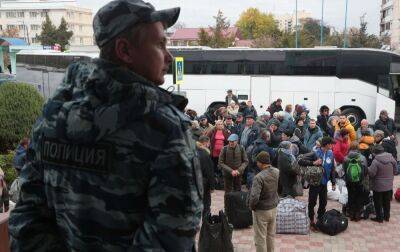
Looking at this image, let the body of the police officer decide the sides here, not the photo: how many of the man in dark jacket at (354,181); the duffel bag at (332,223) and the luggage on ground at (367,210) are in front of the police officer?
3

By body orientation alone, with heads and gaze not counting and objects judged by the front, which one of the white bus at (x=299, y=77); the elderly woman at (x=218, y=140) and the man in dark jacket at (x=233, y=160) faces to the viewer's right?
the white bus

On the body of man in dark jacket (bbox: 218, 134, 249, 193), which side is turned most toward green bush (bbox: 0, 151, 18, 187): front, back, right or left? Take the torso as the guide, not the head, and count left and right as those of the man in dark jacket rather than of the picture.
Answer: right

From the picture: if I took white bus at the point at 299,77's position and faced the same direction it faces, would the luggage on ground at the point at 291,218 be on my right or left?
on my right

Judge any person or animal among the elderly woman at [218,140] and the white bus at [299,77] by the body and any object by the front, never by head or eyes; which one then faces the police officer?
the elderly woman

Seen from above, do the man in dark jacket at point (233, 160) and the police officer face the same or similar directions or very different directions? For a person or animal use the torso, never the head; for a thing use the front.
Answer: very different directions

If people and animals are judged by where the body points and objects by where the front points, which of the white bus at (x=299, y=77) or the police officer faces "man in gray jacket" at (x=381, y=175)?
the police officer

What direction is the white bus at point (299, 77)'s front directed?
to the viewer's right

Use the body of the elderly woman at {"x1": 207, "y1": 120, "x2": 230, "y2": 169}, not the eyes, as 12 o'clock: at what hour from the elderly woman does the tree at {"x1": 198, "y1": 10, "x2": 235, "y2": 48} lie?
The tree is roughly at 6 o'clock from the elderly woman.

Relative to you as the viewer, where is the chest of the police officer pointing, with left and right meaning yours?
facing away from the viewer and to the right of the viewer

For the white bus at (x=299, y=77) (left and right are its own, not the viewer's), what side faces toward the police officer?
right

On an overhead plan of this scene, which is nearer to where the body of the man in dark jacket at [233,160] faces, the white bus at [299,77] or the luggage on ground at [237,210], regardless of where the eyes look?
the luggage on ground

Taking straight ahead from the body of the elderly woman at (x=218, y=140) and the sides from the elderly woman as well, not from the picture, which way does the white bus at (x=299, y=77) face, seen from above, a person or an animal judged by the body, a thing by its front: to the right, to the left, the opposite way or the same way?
to the left

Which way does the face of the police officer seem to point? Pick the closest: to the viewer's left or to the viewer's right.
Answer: to the viewer's right

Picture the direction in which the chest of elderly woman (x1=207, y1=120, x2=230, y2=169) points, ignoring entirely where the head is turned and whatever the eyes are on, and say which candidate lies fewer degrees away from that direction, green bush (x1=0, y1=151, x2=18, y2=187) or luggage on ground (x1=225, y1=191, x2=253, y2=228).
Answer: the luggage on ground
